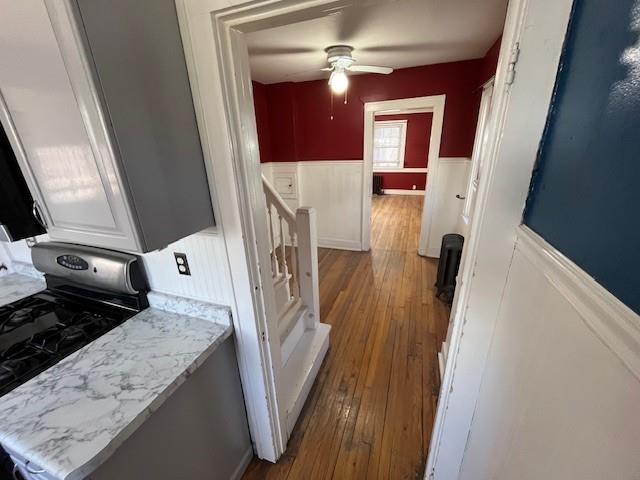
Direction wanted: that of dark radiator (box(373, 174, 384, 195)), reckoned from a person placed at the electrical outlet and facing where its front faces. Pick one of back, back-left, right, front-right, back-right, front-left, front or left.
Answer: back

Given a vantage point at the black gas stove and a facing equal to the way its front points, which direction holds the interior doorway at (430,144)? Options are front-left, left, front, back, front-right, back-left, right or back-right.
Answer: back-left

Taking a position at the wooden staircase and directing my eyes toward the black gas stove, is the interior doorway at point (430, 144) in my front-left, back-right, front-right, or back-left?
back-right

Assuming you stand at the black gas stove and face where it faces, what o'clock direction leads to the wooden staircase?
The wooden staircase is roughly at 8 o'clock from the black gas stove.

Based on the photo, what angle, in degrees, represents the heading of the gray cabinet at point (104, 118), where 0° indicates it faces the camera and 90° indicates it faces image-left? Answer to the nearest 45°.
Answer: approximately 45°
